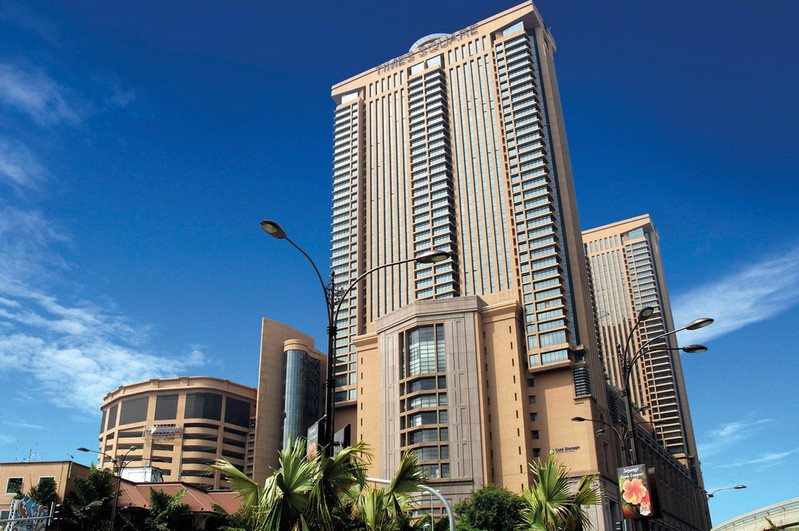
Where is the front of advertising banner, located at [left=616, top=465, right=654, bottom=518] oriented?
toward the camera

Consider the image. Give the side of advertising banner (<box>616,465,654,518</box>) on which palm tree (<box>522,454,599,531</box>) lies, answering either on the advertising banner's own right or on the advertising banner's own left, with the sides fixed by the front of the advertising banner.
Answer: on the advertising banner's own right

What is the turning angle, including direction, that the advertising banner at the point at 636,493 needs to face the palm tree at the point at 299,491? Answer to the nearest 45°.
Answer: approximately 45° to its right

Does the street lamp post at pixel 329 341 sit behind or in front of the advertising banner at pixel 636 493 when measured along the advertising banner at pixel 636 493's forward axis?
in front

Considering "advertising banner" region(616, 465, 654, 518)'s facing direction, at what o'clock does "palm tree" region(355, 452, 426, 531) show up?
The palm tree is roughly at 1 o'clock from the advertising banner.
